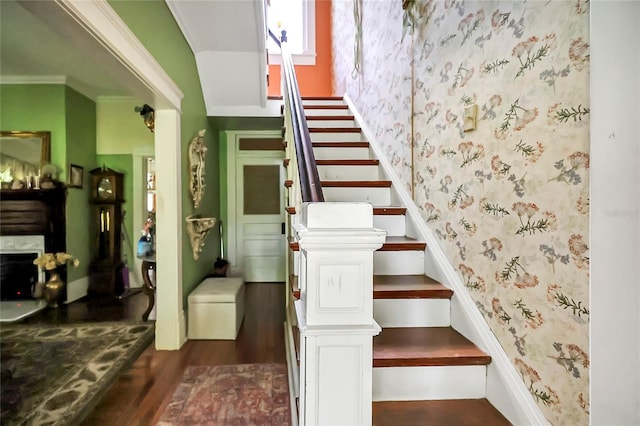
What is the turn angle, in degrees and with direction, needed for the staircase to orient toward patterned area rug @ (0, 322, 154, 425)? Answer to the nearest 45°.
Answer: approximately 90° to its right

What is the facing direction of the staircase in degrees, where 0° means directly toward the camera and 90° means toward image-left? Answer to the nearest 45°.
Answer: approximately 0°

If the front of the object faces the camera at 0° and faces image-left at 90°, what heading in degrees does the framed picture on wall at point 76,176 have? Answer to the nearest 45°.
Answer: approximately 315°

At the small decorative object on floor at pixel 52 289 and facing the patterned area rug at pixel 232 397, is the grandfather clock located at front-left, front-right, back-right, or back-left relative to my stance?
back-left

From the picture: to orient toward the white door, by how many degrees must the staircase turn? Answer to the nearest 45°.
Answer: approximately 135° to its right
